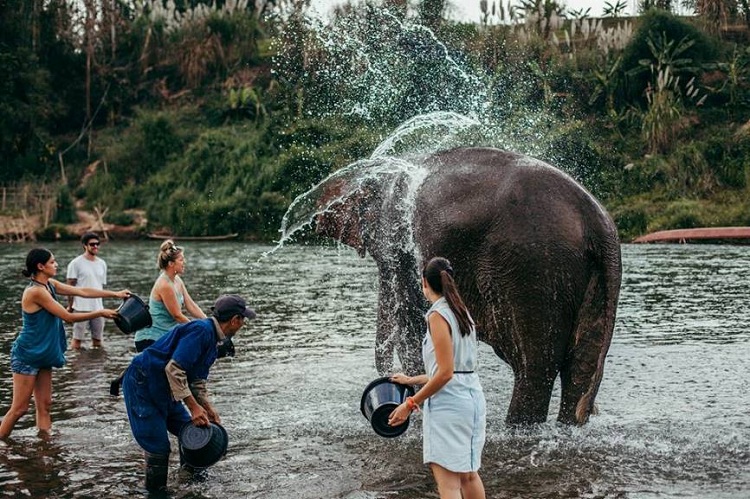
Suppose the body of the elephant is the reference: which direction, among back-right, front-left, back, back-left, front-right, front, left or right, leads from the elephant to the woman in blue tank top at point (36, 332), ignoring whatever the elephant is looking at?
front-left

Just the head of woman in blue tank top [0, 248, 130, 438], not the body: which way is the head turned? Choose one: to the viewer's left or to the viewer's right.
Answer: to the viewer's right

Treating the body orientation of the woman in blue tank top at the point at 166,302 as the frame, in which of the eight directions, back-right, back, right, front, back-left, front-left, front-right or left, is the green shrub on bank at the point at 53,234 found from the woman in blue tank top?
left

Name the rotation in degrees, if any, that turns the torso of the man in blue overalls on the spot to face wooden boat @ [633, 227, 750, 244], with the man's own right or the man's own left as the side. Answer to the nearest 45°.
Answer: approximately 45° to the man's own left

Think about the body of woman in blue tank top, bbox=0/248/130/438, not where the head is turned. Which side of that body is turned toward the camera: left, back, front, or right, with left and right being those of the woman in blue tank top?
right

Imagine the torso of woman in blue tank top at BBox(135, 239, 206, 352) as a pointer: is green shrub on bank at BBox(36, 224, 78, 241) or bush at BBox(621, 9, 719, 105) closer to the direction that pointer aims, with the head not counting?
the bush

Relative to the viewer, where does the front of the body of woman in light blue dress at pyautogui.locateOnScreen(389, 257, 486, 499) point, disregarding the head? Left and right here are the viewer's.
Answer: facing away from the viewer and to the left of the viewer

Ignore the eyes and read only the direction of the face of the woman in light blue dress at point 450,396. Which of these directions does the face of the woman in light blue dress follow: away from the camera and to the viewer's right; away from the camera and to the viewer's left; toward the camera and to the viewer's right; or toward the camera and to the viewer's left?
away from the camera and to the viewer's left

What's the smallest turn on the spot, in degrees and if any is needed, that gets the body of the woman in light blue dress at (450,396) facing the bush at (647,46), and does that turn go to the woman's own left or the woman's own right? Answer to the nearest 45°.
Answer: approximately 45° to the woman's own right

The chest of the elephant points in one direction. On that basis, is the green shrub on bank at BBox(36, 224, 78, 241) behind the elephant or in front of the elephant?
in front

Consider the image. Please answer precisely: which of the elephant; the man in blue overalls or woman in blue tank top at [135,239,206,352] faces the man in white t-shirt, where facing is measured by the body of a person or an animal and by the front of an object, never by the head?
the elephant

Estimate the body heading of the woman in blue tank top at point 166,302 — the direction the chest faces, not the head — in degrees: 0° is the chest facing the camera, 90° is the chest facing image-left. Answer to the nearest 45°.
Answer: approximately 270°

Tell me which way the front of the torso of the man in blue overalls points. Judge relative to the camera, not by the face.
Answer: to the viewer's right

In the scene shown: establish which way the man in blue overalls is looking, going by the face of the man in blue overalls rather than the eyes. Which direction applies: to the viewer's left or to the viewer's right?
to the viewer's right

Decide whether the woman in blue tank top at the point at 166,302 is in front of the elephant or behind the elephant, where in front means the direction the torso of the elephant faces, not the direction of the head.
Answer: in front
